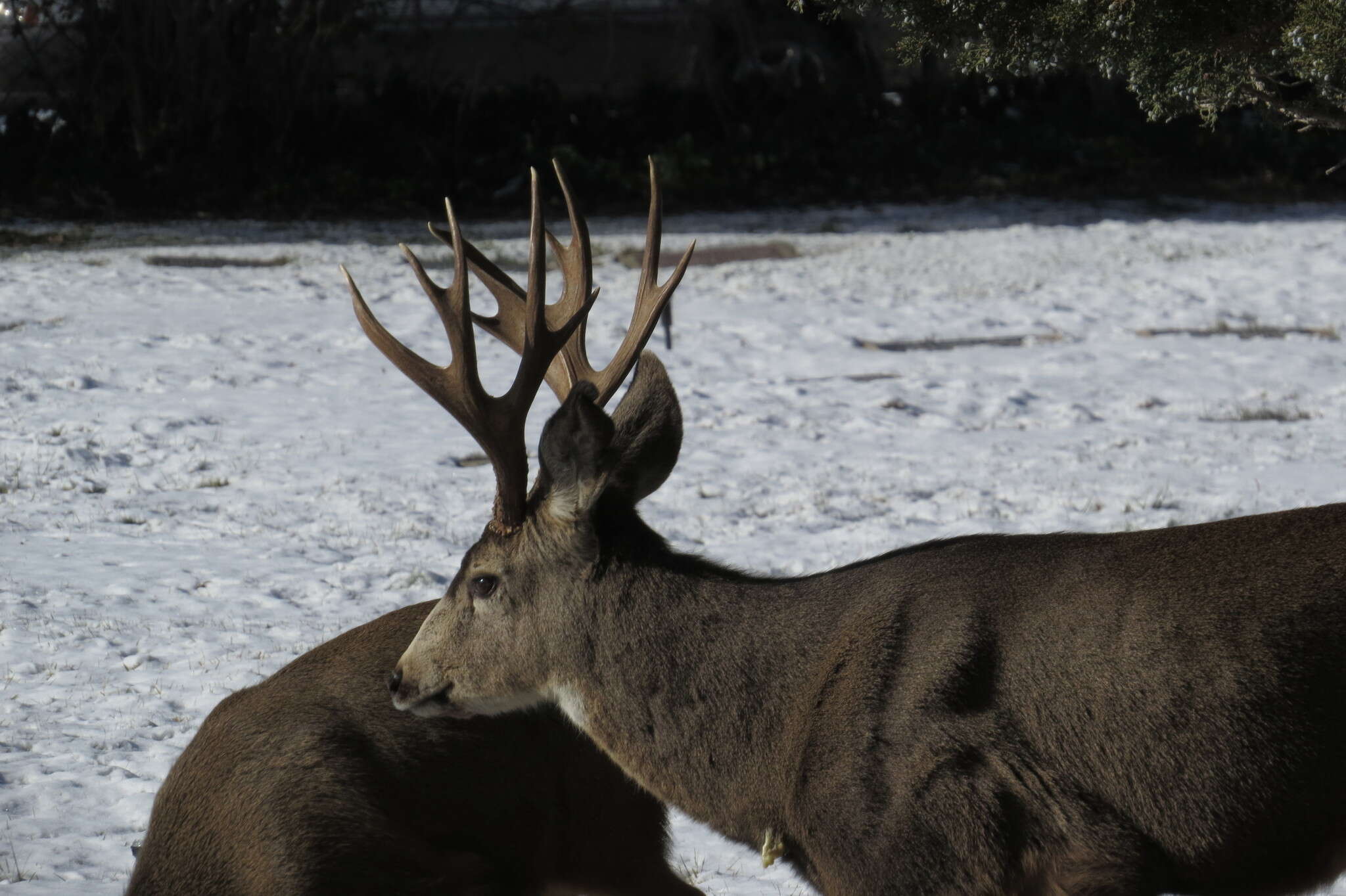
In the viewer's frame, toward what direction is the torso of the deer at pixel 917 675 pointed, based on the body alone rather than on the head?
to the viewer's left

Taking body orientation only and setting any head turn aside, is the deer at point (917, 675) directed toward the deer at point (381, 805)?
yes
